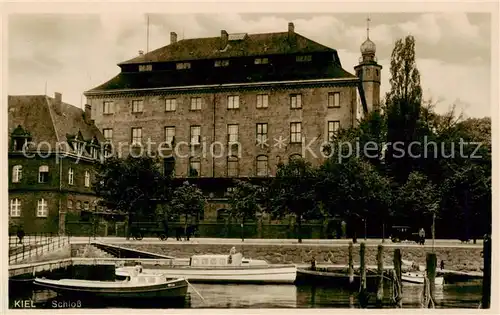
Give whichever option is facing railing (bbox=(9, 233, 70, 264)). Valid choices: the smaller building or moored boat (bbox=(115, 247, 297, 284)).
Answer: the smaller building

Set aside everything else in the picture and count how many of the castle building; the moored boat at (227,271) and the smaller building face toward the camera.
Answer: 2

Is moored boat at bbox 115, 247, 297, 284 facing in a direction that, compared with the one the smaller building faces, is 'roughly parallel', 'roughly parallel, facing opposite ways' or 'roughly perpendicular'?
roughly perpendicular

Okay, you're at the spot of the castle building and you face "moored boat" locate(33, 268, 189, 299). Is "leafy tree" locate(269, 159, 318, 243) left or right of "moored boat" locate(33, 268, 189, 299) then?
left

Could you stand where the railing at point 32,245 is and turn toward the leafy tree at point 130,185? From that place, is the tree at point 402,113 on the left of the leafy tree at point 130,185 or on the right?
right

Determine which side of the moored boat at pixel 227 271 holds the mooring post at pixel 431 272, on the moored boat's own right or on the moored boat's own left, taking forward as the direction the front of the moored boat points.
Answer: on the moored boat's own right

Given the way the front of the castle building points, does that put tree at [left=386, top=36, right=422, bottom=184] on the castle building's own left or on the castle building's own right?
on the castle building's own left

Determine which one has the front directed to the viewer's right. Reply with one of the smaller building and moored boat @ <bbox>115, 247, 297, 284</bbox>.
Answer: the moored boat

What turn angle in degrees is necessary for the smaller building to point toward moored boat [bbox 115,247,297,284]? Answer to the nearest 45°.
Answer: approximately 45° to its left

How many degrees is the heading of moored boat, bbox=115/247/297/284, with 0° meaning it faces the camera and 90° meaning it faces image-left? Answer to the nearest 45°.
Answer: approximately 270°

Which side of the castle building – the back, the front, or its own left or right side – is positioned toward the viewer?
front

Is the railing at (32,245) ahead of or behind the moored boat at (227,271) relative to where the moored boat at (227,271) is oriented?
behind

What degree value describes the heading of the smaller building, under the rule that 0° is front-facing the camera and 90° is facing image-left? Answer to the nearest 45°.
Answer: approximately 0°

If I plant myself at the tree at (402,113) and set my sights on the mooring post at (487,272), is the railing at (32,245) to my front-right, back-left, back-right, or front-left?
front-right

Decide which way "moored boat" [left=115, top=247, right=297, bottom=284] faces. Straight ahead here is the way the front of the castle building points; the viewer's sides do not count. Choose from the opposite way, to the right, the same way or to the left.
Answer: to the left
